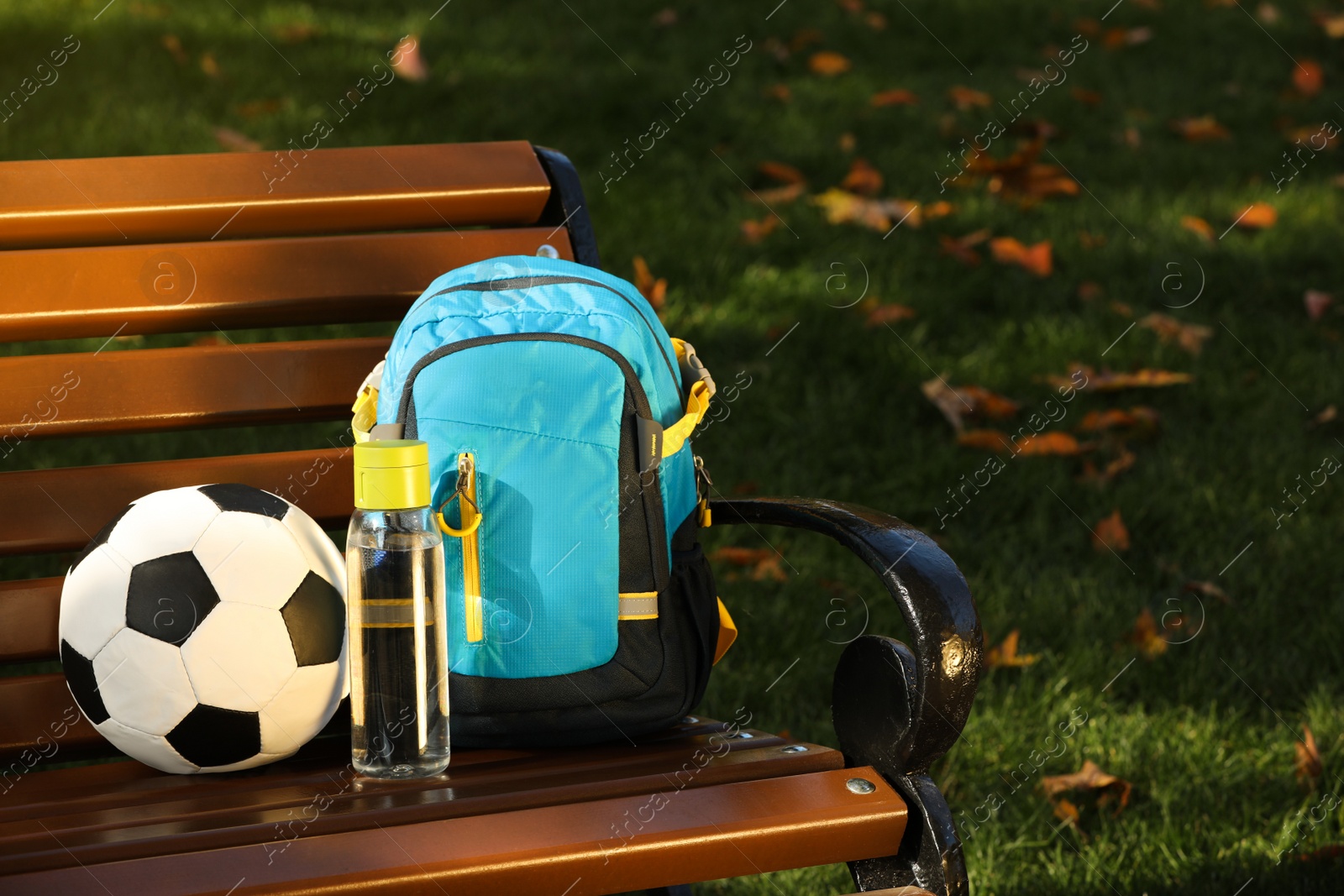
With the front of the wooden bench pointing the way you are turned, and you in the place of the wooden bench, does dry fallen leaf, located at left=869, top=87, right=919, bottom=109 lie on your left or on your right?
on your left

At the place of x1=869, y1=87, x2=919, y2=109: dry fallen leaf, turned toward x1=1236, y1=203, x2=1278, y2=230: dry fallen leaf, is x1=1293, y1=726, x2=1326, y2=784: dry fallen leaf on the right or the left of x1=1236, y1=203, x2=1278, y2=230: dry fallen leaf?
right

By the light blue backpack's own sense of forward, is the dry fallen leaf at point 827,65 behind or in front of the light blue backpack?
behind

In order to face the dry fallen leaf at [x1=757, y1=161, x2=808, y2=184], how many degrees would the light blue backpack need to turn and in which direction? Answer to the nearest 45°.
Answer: approximately 180°

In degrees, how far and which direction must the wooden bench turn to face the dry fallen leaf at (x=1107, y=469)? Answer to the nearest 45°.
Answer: approximately 90° to its left

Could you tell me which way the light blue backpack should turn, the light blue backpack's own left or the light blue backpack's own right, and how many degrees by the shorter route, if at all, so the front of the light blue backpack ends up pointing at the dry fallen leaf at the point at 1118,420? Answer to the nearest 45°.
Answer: approximately 135° to the light blue backpack's own left

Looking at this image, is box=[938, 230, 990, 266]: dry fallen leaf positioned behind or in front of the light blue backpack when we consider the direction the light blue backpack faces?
behind

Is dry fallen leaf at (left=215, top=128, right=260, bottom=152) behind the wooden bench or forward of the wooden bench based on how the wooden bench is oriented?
behind

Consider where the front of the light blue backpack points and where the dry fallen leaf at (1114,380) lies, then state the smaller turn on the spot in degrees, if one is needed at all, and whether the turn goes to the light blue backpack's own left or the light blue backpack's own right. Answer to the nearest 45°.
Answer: approximately 135° to the light blue backpack's own left

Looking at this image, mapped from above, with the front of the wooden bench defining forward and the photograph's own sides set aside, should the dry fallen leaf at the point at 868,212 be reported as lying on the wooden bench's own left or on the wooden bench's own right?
on the wooden bench's own left

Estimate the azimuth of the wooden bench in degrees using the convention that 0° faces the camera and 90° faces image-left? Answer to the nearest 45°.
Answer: approximately 315°
